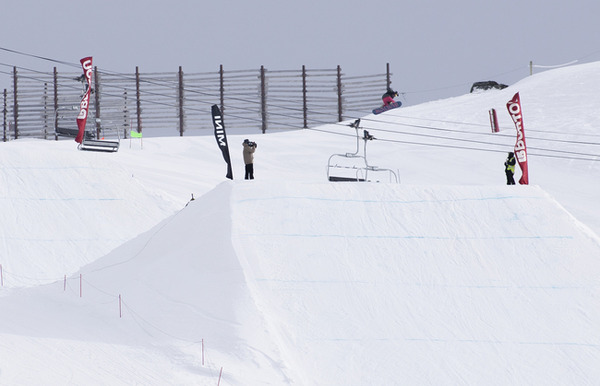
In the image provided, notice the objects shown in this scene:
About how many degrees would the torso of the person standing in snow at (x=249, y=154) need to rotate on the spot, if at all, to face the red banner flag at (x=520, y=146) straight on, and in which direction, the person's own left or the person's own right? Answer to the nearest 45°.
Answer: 0° — they already face it

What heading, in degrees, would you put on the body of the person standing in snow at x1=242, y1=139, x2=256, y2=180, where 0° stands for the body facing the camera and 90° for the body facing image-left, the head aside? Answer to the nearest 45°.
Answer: approximately 270°

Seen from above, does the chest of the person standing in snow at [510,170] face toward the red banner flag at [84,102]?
yes

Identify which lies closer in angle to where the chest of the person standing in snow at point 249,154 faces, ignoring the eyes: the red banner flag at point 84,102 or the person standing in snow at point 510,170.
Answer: the person standing in snow

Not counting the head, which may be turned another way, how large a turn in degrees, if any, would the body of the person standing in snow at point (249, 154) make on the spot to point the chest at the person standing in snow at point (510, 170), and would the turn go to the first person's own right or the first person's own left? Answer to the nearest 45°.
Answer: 0° — they already face them

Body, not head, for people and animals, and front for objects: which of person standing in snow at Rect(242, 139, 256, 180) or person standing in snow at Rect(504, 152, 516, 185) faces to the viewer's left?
person standing in snow at Rect(504, 152, 516, 185)

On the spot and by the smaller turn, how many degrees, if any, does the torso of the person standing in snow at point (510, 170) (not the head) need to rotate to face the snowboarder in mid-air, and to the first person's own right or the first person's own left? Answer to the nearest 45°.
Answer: approximately 45° to the first person's own right

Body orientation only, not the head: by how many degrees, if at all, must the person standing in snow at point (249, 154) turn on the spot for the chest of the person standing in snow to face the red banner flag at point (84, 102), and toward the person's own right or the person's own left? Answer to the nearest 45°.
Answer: approximately 135° to the person's own left

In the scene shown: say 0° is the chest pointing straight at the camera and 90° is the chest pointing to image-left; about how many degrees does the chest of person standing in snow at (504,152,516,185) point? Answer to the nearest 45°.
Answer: approximately 90°
